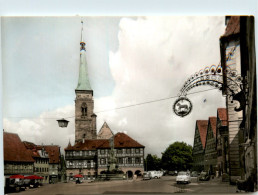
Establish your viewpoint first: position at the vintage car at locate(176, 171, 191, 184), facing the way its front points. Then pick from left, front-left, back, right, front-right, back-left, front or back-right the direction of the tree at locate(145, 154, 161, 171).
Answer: back-right

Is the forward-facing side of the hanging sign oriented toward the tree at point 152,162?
no

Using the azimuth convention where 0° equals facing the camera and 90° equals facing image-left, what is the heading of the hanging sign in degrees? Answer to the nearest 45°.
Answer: approximately 0°

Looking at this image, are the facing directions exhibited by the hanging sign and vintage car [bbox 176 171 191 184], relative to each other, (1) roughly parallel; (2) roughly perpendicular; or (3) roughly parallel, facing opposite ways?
roughly parallel

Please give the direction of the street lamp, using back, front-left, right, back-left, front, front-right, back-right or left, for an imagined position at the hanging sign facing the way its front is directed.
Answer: right

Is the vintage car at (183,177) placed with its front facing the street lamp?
no

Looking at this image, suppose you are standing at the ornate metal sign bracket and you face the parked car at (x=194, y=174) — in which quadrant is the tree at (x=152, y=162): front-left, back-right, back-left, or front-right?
front-left

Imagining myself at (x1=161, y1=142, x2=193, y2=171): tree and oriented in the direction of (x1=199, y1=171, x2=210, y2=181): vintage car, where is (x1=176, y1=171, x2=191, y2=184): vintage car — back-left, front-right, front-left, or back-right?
front-right

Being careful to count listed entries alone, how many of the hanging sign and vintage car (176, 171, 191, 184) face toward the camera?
2
